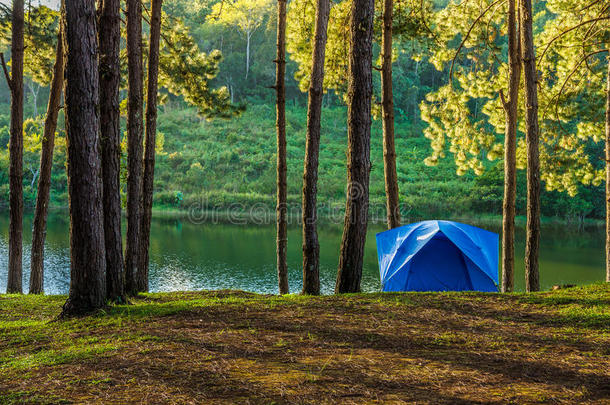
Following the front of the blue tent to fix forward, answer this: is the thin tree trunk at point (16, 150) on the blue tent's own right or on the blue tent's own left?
on the blue tent's own right

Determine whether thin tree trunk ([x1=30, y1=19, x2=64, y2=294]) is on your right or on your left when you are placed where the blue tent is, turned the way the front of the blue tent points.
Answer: on your right

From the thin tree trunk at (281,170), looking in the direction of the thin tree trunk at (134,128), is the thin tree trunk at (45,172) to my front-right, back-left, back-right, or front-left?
front-right

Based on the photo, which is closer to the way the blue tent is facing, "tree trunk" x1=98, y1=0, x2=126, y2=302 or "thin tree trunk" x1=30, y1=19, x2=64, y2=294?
the tree trunk

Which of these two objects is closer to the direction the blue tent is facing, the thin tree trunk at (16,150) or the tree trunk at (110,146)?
the tree trunk

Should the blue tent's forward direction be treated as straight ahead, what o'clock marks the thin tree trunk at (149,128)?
The thin tree trunk is roughly at 2 o'clock from the blue tent.

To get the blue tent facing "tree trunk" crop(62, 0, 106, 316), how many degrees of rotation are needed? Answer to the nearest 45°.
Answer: approximately 45° to its right

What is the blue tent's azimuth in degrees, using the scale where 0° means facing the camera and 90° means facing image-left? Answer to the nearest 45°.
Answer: approximately 0°

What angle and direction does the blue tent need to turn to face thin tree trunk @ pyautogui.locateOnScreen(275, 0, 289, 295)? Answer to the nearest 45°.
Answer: approximately 90° to its right

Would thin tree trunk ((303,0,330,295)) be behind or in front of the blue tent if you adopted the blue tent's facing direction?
in front
